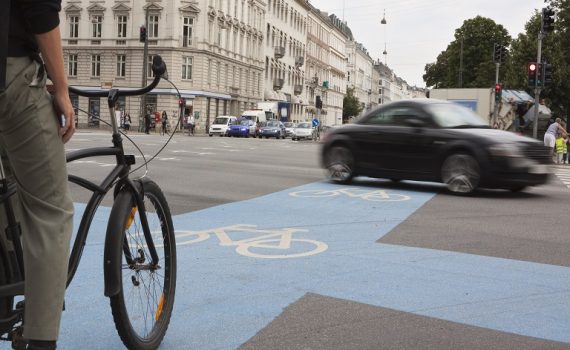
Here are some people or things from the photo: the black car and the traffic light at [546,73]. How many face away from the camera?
0

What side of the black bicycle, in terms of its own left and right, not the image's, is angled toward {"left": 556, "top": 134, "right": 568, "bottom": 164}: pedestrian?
front

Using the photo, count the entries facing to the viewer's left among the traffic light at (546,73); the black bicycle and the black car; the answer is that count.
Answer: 0

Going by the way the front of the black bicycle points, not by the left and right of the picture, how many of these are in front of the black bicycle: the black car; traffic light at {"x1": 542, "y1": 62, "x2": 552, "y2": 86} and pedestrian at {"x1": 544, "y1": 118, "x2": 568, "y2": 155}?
3

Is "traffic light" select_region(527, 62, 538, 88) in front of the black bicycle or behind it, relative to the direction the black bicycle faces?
in front

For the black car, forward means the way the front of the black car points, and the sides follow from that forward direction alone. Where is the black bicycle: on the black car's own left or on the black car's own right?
on the black car's own right

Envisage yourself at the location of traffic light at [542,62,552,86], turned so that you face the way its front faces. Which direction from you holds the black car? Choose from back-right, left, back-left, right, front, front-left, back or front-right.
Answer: right

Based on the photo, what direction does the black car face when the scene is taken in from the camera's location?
facing the viewer and to the right of the viewer

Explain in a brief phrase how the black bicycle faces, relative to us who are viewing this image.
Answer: facing away from the viewer and to the right of the viewer

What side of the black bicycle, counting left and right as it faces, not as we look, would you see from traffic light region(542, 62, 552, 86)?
front

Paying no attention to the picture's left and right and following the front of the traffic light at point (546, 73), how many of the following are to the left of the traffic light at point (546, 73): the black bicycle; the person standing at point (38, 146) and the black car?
0

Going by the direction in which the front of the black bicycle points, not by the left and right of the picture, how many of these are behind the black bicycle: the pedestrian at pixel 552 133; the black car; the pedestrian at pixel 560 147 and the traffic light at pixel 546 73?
0

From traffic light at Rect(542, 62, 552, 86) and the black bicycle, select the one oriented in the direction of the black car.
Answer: the black bicycle
